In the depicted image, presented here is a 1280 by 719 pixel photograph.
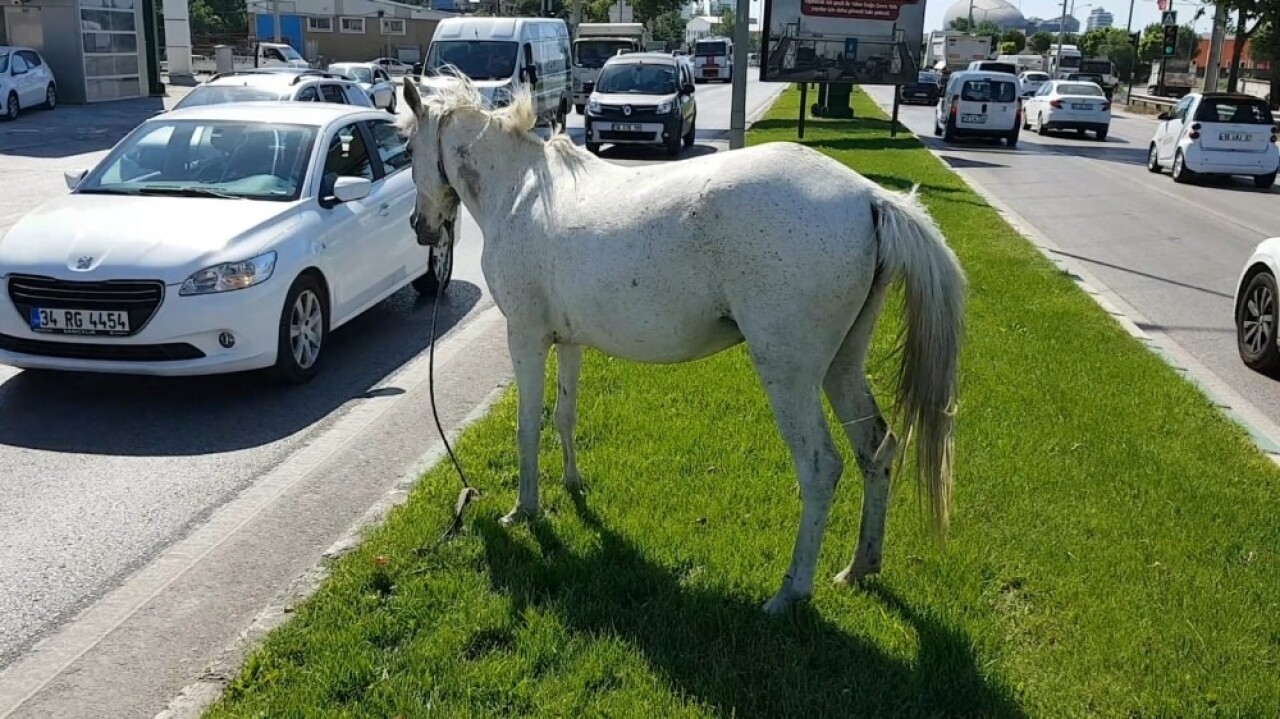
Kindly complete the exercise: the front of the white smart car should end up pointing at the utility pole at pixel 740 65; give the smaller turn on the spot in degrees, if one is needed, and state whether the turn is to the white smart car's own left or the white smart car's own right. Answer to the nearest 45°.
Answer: approximately 90° to the white smart car's own left

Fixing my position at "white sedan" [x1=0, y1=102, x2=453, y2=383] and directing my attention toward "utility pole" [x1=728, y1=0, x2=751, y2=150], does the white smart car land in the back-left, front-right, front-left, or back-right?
front-right

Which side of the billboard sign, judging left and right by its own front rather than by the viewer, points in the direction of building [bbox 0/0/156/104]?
right

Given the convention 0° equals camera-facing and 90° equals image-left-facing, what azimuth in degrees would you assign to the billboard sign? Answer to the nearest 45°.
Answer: approximately 0°

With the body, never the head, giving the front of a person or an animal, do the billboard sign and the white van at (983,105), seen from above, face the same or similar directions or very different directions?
very different directions

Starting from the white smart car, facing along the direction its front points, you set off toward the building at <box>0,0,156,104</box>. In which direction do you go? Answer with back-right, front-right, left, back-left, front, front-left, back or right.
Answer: front-left

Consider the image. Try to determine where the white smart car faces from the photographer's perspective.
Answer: facing away from the viewer and to the left of the viewer

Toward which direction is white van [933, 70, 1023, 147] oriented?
away from the camera

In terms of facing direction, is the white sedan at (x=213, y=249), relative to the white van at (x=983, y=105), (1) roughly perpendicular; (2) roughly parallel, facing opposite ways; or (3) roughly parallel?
roughly parallel, facing opposite ways

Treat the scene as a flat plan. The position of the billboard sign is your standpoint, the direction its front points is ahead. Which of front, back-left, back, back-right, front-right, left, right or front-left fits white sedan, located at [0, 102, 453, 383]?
front

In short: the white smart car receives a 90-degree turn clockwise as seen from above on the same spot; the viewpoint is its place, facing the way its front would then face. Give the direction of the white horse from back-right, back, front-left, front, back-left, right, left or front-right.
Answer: back-right

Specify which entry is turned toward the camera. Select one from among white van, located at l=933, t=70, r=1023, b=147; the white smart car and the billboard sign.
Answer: the billboard sign

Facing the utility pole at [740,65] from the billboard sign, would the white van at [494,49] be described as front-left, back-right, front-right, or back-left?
front-right

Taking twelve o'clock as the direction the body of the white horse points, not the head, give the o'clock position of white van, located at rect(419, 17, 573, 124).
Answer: The white van is roughly at 1 o'clock from the white horse.

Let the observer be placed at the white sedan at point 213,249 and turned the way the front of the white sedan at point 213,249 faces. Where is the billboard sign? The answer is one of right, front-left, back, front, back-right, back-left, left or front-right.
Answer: back
